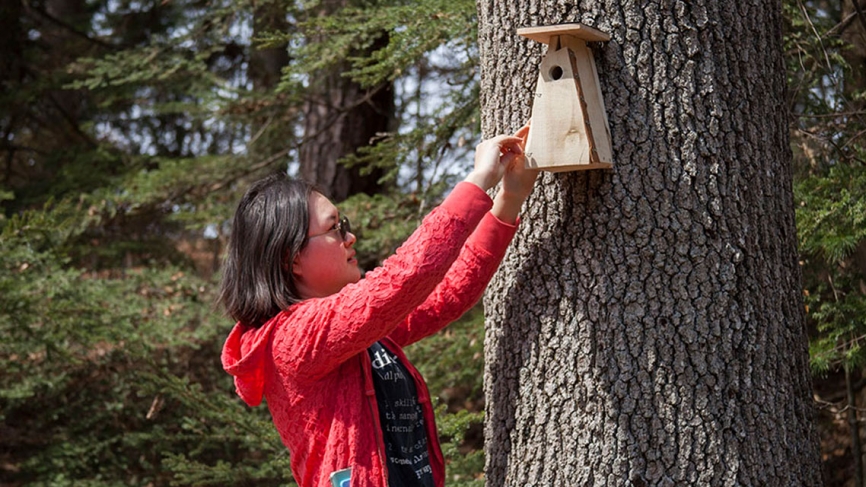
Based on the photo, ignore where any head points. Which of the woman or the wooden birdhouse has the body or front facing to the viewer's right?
the woman

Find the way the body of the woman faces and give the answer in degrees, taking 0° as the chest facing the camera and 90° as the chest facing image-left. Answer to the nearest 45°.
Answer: approximately 270°

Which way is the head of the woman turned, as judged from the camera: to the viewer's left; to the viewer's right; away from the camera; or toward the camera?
to the viewer's right

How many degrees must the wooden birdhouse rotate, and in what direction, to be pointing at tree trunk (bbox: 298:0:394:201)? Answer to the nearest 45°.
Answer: approximately 135° to its right

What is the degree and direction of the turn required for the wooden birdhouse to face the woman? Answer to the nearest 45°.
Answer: approximately 45° to its right

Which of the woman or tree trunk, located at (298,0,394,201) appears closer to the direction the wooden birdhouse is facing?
the woman

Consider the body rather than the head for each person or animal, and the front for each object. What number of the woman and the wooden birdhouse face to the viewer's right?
1
